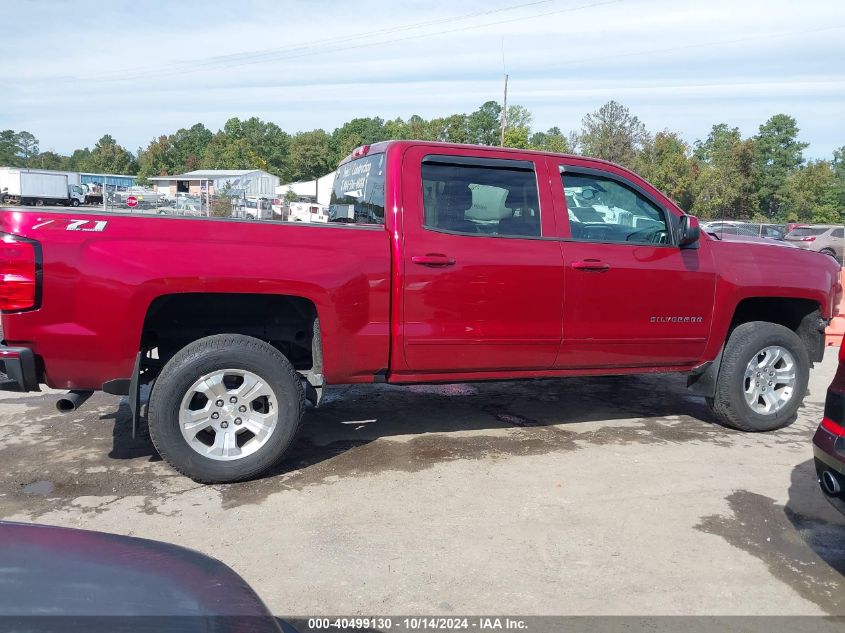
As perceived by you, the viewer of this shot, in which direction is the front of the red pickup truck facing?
facing to the right of the viewer

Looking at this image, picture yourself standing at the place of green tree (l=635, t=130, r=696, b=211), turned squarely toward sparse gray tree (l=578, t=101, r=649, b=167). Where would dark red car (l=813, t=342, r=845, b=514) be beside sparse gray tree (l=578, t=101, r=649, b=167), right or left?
left

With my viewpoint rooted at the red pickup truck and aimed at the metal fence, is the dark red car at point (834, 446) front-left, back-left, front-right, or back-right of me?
back-right

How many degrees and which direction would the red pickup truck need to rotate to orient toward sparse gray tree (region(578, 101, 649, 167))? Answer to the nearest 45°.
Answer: approximately 90° to its left

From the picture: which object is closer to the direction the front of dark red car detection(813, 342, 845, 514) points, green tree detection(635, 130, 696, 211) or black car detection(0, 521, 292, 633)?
the green tree

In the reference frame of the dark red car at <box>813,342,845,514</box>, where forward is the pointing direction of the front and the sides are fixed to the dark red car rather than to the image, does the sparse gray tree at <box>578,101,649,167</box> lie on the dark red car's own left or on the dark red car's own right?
on the dark red car's own left

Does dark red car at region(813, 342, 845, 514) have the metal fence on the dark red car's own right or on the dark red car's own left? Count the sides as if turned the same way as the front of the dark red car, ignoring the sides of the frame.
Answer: on the dark red car's own left

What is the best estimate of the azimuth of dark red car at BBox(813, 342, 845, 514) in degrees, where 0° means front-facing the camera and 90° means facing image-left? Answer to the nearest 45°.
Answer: approximately 225°

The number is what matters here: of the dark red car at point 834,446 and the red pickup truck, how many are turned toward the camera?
0

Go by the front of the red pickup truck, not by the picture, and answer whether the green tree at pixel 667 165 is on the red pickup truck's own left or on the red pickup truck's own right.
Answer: on the red pickup truck's own left

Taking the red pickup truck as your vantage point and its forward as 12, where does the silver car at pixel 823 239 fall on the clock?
The silver car is roughly at 10 o'clock from the red pickup truck.

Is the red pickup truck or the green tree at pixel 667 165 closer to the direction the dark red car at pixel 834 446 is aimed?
the green tree

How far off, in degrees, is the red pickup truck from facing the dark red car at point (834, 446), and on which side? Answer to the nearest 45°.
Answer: approximately 45° to its right
